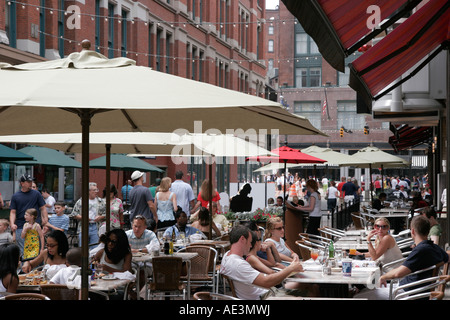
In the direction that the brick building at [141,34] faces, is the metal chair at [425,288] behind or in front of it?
in front

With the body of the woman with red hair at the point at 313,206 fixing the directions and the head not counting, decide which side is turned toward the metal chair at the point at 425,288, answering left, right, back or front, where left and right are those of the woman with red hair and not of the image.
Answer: left

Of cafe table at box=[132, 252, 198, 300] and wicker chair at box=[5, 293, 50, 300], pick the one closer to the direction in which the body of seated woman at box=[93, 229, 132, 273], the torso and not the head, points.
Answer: the wicker chair

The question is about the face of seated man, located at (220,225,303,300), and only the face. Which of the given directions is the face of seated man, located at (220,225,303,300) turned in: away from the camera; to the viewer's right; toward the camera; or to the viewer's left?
to the viewer's right

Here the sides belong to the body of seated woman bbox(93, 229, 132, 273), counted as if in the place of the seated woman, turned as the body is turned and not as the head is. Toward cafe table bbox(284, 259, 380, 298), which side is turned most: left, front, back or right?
left

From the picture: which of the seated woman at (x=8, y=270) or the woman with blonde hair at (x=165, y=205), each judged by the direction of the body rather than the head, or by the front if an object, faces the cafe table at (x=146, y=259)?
the seated woman

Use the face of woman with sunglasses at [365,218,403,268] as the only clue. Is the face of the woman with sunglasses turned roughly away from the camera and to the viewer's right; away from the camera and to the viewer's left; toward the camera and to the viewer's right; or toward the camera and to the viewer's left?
toward the camera and to the viewer's left

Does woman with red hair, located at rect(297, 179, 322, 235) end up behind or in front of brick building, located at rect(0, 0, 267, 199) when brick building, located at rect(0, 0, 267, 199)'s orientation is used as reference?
in front

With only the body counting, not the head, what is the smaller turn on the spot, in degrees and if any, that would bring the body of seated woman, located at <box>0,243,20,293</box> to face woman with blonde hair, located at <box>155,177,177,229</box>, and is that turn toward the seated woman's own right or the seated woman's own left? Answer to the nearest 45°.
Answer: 0° — they already face them

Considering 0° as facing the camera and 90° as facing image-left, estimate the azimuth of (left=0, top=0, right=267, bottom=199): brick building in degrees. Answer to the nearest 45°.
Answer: approximately 315°
